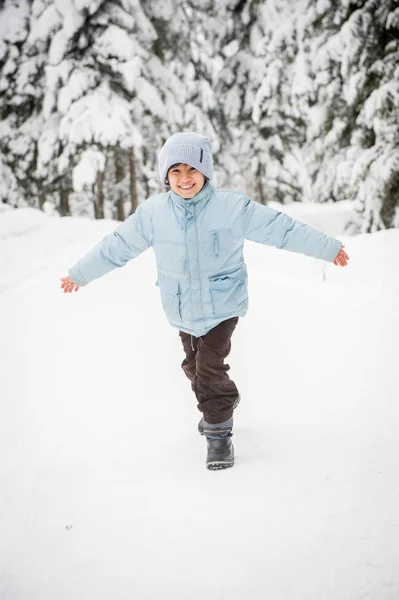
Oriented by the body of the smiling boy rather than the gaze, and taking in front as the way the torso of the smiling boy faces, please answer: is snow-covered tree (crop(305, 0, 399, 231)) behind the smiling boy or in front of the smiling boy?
behind

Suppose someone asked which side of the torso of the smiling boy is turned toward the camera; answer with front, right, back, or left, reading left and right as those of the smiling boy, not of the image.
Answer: front
